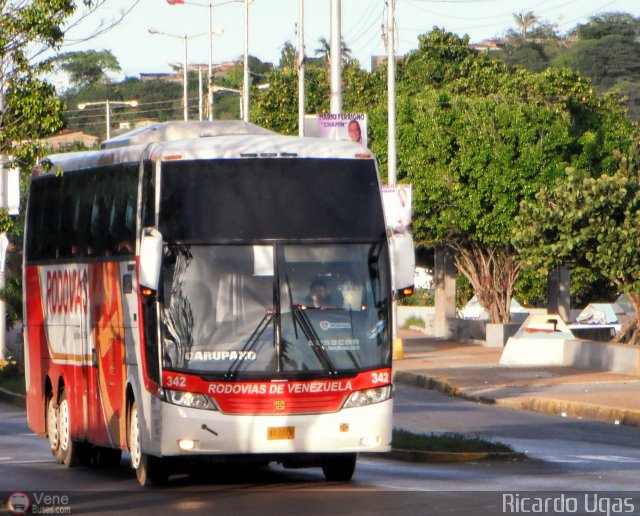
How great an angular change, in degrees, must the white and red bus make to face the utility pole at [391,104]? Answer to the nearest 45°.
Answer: approximately 180°

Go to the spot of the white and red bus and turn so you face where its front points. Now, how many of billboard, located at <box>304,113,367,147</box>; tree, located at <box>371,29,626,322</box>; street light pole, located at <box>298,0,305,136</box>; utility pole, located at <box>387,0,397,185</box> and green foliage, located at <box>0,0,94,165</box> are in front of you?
0

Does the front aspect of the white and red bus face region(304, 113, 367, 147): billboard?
no

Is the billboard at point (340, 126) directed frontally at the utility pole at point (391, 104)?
no

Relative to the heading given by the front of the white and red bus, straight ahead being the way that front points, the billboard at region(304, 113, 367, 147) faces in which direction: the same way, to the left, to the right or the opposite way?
the same way

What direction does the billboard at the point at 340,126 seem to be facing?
toward the camera

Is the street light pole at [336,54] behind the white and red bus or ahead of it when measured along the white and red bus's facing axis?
behind

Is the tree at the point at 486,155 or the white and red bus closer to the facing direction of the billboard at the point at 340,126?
the white and red bus

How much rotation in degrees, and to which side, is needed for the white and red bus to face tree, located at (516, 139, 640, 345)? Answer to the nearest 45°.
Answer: approximately 135° to its left

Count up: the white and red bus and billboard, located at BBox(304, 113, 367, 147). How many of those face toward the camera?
2

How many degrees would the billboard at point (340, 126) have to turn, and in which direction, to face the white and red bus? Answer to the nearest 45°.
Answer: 0° — it already faces it
